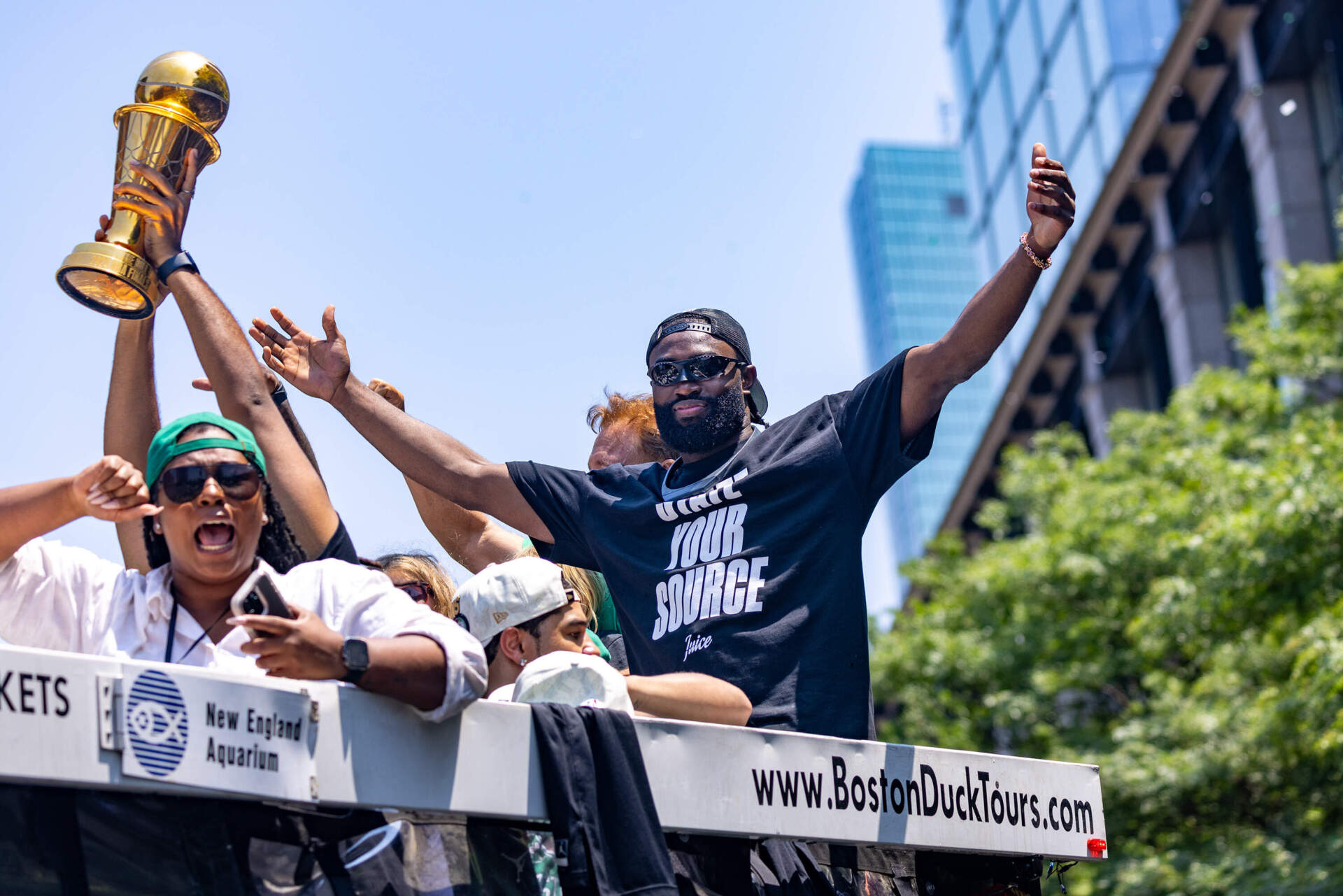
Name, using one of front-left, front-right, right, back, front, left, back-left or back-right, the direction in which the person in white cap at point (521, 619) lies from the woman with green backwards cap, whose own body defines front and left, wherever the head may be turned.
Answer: back-left

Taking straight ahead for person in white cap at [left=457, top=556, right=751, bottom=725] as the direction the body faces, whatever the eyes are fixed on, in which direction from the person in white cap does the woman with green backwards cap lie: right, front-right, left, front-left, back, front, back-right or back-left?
back-right

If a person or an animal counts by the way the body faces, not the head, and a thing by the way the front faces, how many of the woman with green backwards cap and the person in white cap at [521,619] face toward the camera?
1

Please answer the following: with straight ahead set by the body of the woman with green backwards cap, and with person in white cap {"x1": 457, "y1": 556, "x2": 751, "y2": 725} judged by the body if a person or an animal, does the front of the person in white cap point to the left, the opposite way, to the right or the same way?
to the left

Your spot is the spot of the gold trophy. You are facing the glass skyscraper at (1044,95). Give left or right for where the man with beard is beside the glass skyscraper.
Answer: right

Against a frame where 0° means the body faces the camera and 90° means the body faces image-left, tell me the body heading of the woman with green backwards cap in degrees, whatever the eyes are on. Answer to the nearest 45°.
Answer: approximately 0°

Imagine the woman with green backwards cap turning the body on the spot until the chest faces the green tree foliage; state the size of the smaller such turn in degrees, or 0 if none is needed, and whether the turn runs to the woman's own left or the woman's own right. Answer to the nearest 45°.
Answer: approximately 135° to the woman's own left

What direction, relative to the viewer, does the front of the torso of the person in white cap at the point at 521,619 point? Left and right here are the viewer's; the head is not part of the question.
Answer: facing to the right of the viewer
